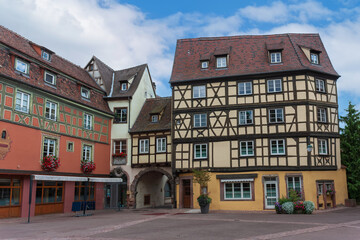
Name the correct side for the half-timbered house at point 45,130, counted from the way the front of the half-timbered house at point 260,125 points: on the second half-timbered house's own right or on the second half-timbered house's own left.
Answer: on the second half-timbered house's own right

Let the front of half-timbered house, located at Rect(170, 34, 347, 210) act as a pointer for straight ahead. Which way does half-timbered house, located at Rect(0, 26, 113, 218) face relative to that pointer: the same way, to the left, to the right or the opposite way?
to the left

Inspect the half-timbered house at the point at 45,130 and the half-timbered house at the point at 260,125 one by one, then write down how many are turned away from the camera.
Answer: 0

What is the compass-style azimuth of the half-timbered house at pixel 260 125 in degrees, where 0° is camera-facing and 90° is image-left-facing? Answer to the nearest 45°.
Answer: approximately 0°

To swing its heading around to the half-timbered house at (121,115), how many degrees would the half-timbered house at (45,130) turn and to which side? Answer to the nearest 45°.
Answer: approximately 90° to its left

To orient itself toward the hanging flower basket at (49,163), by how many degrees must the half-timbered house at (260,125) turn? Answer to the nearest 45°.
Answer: approximately 90° to its right

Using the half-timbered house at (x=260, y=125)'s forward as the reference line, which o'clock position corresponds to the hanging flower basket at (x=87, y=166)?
The hanging flower basket is roughly at 3 o'clock from the half-timbered house.

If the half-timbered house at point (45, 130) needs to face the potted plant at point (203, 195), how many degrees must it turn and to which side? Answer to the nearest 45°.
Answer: approximately 45° to its left

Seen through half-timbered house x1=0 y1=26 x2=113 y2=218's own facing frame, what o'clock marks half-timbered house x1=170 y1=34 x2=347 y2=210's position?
half-timbered house x1=170 y1=34 x2=347 y2=210 is roughly at 11 o'clock from half-timbered house x1=0 y1=26 x2=113 y2=218.
